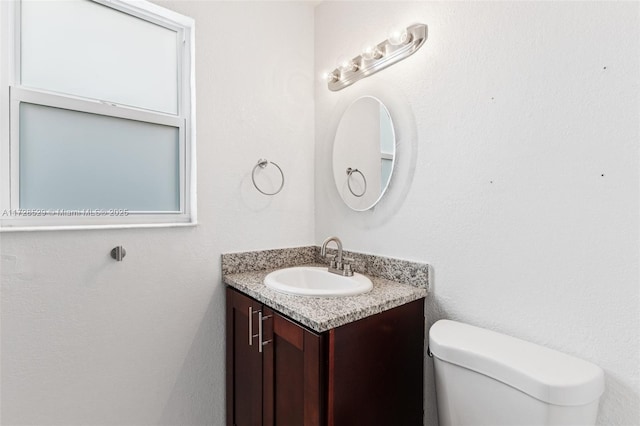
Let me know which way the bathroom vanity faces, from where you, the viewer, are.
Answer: facing the viewer and to the left of the viewer

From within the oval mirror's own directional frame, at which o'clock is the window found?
The window is roughly at 1 o'clock from the oval mirror.

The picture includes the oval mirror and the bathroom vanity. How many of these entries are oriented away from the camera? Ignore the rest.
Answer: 0

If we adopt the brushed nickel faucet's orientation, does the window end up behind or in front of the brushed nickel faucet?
in front

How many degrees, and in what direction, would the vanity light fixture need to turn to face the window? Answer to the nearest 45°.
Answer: approximately 45° to its right

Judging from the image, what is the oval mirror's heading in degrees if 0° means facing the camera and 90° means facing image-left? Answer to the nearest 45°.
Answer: approximately 45°
